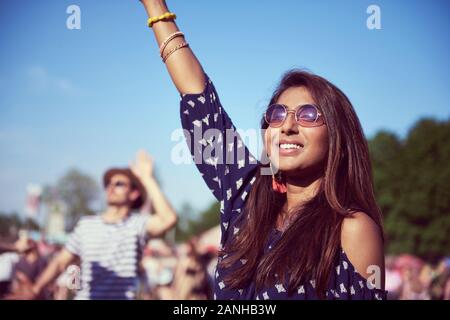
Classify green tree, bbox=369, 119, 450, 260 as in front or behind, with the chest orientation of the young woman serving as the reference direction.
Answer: behind

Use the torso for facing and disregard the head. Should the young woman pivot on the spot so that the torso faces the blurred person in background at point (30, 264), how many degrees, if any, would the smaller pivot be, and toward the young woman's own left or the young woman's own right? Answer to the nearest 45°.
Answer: approximately 90° to the young woman's own right

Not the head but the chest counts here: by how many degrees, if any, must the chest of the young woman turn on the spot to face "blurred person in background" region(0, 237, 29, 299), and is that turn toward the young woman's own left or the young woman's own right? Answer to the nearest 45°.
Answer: approximately 90° to the young woman's own right

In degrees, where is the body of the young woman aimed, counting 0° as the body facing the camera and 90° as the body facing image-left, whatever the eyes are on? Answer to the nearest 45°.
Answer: approximately 45°

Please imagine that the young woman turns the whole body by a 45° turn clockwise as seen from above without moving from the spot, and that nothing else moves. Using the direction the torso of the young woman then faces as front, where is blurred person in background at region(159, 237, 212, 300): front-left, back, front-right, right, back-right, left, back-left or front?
right

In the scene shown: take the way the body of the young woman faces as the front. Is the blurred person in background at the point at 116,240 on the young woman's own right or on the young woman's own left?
on the young woman's own right
